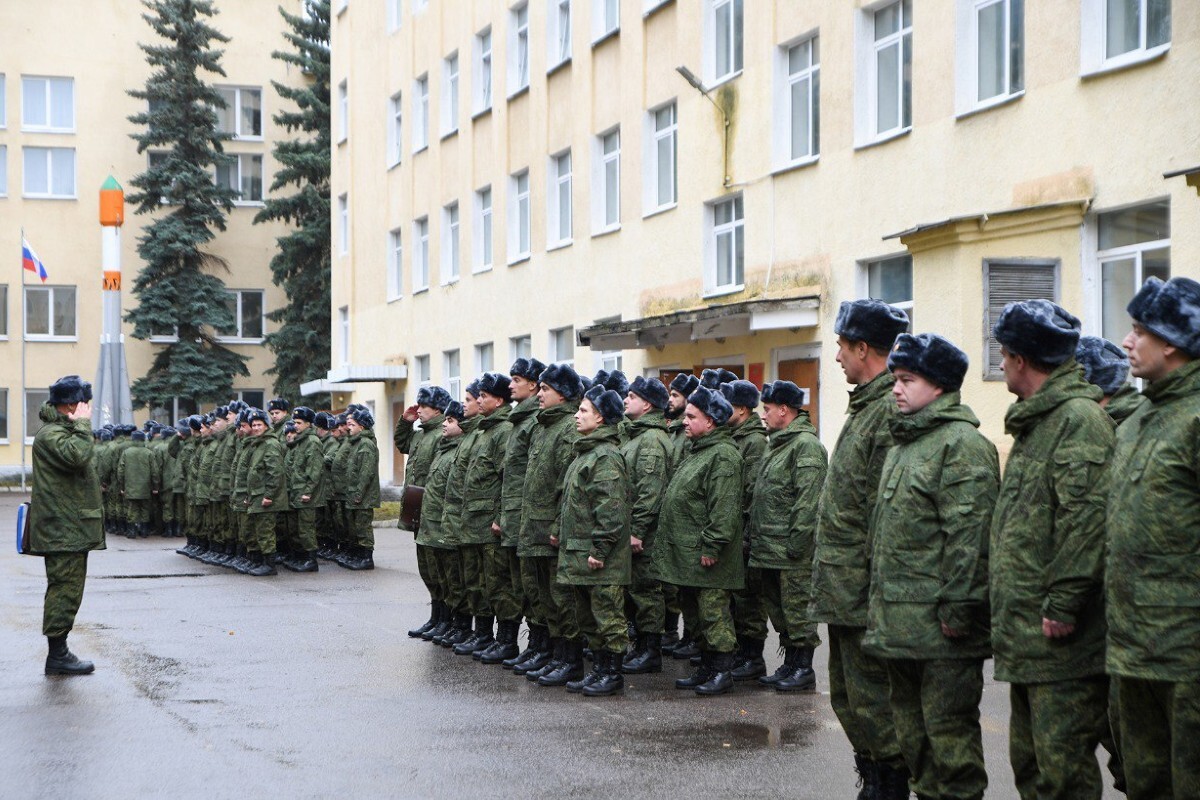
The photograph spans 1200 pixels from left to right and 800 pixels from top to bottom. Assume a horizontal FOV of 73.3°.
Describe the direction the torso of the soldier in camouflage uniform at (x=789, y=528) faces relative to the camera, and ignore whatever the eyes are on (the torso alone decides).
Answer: to the viewer's left

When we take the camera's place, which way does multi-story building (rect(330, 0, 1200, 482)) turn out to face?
facing the viewer and to the left of the viewer

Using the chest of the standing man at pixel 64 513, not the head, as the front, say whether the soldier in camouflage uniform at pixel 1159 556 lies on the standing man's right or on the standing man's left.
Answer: on the standing man's right

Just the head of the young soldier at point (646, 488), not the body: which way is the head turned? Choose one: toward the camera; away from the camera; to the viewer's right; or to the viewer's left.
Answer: to the viewer's left

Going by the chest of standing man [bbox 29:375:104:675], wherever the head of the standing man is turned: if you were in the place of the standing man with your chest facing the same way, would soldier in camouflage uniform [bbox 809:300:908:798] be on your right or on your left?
on your right

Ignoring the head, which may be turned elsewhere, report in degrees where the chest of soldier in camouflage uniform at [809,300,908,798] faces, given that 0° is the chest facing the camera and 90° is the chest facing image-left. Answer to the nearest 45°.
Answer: approximately 90°

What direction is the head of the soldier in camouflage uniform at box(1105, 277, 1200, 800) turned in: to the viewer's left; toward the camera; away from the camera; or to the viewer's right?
to the viewer's left

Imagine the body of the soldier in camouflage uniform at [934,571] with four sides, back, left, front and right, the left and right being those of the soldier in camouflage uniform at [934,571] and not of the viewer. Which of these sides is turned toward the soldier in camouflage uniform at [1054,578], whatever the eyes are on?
left

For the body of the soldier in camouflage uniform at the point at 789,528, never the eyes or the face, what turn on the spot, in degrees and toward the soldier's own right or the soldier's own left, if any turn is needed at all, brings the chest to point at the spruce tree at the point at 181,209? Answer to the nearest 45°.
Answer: approximately 45° to the soldier's own right

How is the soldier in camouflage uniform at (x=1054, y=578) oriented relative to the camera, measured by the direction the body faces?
to the viewer's left

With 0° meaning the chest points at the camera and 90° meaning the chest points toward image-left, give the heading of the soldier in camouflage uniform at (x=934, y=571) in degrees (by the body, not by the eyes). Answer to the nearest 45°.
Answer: approximately 45°

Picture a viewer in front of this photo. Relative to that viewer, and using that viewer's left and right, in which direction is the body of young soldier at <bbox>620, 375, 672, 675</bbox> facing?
facing to the left of the viewer
